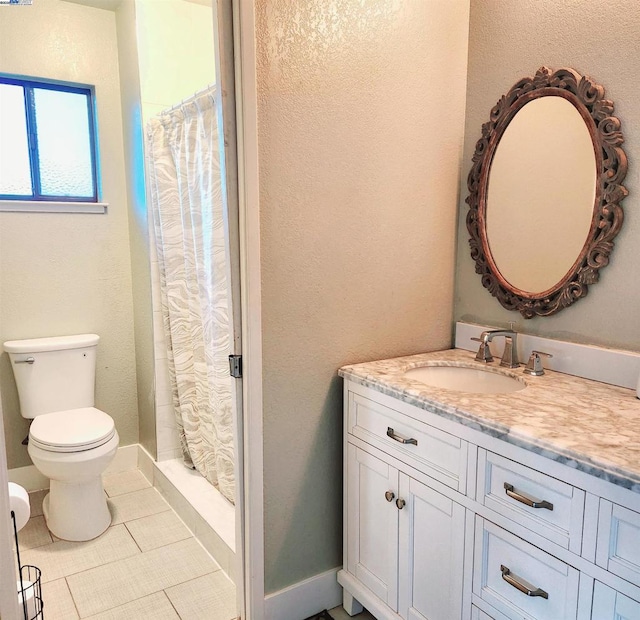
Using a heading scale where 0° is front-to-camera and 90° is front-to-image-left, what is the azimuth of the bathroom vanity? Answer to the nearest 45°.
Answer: approximately 45°

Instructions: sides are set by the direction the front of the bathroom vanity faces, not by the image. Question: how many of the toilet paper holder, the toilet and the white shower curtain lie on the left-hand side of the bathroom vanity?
0

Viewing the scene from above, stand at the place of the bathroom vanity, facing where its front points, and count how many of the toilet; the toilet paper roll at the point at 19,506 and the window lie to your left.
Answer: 0

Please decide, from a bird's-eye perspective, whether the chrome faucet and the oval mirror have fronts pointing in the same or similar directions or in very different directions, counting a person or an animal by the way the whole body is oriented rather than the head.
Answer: same or similar directions

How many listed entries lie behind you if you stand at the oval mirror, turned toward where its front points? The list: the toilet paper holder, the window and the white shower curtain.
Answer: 0

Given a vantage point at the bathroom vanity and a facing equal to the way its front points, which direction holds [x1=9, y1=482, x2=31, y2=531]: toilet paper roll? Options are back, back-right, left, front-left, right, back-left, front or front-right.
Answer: front-right

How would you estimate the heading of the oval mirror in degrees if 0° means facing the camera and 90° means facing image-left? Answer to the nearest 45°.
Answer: approximately 45°

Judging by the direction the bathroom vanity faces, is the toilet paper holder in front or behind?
in front

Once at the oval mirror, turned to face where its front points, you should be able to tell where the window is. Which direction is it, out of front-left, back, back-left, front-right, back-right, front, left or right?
front-right

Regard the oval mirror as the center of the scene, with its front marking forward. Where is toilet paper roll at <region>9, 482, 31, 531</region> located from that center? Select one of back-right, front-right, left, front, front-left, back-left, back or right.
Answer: front

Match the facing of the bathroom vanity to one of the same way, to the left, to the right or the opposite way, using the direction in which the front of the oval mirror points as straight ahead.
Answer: the same way

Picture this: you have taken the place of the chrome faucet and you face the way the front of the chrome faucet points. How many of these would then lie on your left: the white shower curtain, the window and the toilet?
0

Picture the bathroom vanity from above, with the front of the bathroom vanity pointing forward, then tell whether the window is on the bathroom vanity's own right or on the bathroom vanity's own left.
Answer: on the bathroom vanity's own right

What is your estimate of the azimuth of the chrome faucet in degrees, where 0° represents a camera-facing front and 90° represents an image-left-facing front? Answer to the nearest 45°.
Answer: approximately 45°

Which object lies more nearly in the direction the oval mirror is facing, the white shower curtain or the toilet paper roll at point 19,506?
the toilet paper roll
